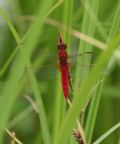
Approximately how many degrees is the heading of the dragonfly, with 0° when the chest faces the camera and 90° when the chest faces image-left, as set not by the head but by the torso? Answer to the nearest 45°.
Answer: approximately 180°
